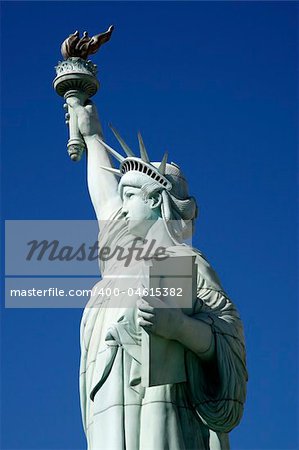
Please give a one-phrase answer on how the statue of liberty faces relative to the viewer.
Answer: facing the viewer and to the left of the viewer
